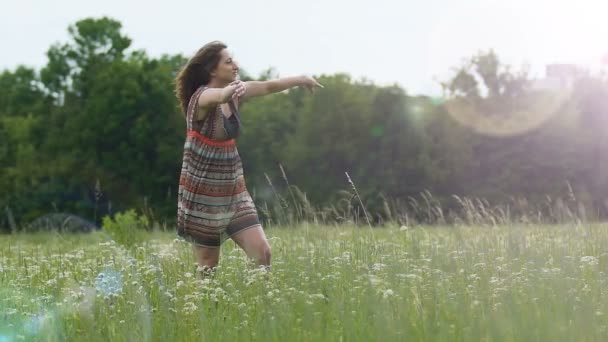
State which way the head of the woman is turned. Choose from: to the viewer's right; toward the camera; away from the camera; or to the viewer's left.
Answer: to the viewer's right

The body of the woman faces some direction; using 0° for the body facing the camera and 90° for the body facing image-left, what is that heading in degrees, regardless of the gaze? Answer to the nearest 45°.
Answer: approximately 315°
